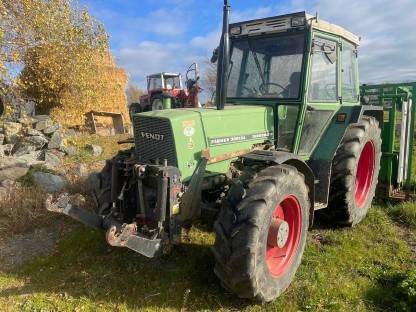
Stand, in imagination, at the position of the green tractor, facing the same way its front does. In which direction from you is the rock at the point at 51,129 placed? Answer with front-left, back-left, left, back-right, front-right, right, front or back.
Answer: right

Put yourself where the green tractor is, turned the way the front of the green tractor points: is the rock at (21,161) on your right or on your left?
on your right

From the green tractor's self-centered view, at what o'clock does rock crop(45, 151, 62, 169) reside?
The rock is roughly at 3 o'clock from the green tractor.

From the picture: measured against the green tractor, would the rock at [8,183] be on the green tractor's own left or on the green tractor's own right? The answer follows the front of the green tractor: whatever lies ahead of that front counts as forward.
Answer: on the green tractor's own right

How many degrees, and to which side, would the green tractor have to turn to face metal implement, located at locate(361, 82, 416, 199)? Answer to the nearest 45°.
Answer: approximately 180°

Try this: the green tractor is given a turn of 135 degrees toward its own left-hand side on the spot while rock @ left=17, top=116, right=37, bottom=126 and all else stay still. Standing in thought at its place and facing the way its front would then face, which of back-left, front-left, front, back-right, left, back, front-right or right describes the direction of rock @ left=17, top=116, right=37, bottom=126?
back-left

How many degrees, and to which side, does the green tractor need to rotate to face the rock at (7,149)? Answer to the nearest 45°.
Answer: approximately 90° to its right

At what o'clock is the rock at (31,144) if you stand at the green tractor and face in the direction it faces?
The rock is roughly at 3 o'clock from the green tractor.

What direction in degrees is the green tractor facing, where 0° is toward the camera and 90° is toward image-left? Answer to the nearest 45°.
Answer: approximately 45°
